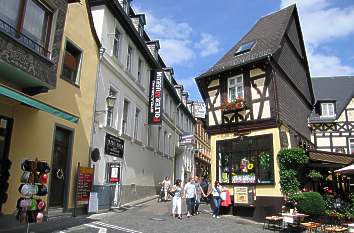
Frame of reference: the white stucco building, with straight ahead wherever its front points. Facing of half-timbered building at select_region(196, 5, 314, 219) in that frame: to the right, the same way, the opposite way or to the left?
to the right

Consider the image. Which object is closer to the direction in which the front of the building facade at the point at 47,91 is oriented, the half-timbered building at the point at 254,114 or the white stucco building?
the half-timbered building

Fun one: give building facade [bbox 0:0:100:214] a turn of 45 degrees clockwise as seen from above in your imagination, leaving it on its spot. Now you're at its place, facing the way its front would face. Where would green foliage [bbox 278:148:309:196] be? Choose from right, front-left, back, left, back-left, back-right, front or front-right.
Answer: left

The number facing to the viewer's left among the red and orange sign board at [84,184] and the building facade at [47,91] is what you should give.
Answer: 0

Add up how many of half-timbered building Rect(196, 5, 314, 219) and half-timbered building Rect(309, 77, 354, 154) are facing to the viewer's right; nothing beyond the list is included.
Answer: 0

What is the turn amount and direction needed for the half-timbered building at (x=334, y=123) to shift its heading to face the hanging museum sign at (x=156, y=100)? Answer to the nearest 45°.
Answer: approximately 45° to its right
